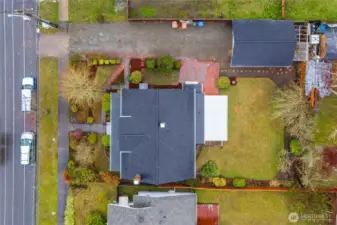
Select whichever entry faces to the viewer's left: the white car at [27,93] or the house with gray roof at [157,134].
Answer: the house with gray roof

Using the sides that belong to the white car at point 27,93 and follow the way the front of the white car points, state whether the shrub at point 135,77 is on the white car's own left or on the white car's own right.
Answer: on the white car's own right

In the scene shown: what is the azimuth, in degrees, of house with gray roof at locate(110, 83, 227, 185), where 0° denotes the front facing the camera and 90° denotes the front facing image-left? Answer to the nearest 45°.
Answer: approximately 90°

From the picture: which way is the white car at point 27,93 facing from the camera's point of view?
away from the camera

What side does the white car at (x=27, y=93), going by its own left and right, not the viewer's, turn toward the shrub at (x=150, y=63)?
right

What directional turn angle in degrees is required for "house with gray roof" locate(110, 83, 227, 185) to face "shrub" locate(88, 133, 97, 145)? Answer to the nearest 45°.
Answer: approximately 45° to its right

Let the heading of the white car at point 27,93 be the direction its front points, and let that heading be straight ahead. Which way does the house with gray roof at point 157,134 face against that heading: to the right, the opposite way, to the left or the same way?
to the left

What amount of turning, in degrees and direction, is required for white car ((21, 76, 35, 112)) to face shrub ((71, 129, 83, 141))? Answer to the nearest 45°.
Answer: approximately 90° to its right

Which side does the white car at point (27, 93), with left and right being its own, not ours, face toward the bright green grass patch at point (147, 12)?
right

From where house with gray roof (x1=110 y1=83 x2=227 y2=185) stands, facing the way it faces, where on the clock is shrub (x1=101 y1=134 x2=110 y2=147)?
The shrub is roughly at 1 o'clock from the house with gray roof.

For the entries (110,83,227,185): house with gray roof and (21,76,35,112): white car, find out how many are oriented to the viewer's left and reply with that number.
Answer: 1
